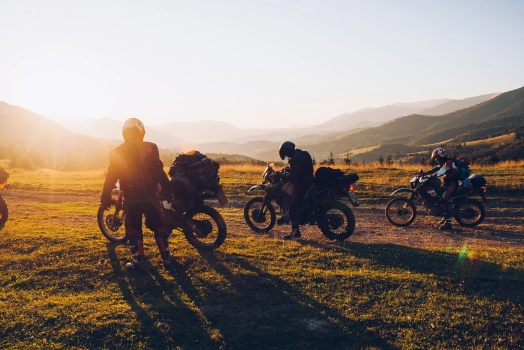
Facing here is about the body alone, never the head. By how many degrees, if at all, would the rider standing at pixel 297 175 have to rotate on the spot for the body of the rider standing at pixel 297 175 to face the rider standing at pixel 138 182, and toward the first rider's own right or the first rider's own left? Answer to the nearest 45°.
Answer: approximately 45° to the first rider's own left

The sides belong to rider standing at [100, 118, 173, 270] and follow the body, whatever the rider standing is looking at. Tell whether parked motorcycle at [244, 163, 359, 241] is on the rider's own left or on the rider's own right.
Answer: on the rider's own left

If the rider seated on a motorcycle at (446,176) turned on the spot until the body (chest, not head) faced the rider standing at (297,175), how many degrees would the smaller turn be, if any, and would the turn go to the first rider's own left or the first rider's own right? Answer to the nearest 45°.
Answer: approximately 45° to the first rider's own left

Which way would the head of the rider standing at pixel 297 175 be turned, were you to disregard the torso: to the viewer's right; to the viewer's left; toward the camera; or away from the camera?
to the viewer's left

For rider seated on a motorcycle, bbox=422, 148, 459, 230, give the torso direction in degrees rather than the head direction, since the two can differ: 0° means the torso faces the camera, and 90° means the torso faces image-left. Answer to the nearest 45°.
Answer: approximately 90°

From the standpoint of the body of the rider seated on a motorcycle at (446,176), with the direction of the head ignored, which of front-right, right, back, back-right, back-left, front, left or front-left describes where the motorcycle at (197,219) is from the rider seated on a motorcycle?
front-left

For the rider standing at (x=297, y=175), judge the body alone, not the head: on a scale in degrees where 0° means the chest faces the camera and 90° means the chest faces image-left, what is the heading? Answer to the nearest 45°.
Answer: approximately 90°

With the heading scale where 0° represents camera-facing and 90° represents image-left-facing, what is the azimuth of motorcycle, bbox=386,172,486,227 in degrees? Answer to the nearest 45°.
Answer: approximately 90°

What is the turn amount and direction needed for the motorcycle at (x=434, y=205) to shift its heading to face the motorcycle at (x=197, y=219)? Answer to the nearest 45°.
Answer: approximately 45° to its left

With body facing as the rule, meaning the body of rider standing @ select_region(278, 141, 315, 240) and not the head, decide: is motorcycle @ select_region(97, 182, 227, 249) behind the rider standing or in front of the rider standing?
in front

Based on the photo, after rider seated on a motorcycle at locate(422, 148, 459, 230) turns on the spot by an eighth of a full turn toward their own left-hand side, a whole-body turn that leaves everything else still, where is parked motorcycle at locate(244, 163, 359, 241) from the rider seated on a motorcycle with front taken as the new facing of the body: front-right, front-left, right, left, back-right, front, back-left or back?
front

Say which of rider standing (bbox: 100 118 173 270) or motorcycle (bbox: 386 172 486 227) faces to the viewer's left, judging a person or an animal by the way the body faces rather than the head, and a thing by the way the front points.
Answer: the motorcycle
